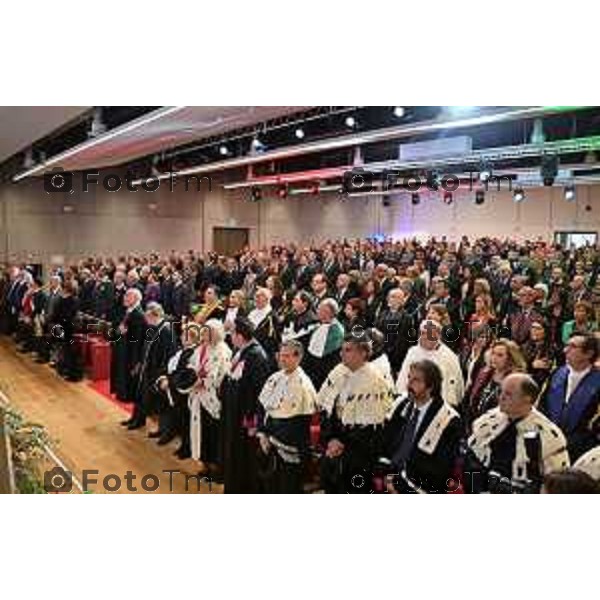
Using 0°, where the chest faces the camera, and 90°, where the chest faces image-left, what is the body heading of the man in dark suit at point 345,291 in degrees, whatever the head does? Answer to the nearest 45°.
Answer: approximately 45°

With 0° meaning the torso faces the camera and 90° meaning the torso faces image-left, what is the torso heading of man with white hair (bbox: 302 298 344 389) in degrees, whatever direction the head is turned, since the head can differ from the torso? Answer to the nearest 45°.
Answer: approximately 45°

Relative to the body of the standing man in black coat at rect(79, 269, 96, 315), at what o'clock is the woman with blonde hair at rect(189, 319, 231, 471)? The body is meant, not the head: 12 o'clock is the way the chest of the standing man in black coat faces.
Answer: The woman with blonde hair is roughly at 10 o'clock from the standing man in black coat.

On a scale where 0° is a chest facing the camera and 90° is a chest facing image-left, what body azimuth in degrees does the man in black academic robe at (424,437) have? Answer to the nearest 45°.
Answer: approximately 45°

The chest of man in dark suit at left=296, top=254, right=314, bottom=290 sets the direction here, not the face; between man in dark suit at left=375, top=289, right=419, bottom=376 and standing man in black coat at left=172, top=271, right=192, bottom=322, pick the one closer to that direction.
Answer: the standing man in black coat

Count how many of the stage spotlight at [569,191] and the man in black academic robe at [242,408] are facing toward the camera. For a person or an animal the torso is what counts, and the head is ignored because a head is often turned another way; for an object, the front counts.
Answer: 1

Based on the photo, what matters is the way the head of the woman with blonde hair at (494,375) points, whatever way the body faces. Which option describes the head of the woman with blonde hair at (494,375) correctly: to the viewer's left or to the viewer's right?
to the viewer's left
